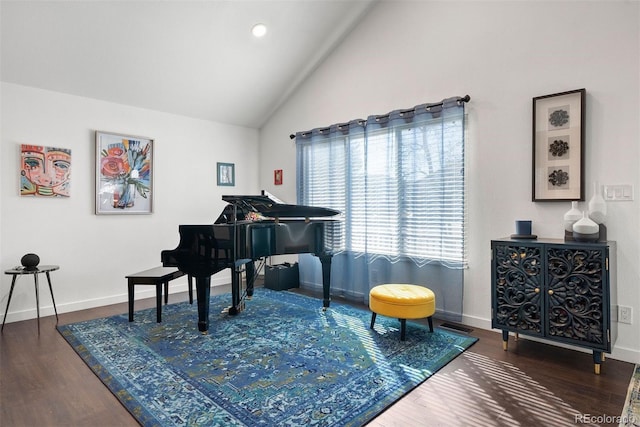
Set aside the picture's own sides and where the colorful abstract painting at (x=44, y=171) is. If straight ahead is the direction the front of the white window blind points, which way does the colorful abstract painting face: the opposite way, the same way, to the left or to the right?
to the left

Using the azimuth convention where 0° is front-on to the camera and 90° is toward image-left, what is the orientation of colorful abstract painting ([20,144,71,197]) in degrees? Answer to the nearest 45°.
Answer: approximately 0°

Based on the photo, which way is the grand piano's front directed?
to the viewer's left

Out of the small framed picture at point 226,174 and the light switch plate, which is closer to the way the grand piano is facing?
the small framed picture

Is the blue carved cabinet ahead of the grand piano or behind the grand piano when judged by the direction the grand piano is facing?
behind

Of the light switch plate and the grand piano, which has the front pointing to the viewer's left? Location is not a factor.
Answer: the grand piano

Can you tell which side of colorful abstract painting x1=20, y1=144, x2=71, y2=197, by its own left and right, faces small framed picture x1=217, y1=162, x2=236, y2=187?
left

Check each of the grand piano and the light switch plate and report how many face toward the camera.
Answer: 1

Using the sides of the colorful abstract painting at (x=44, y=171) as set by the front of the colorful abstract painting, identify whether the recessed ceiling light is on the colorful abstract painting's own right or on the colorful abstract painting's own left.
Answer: on the colorful abstract painting's own left

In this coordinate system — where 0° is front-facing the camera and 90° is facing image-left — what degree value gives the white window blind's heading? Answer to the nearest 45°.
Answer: approximately 45°
